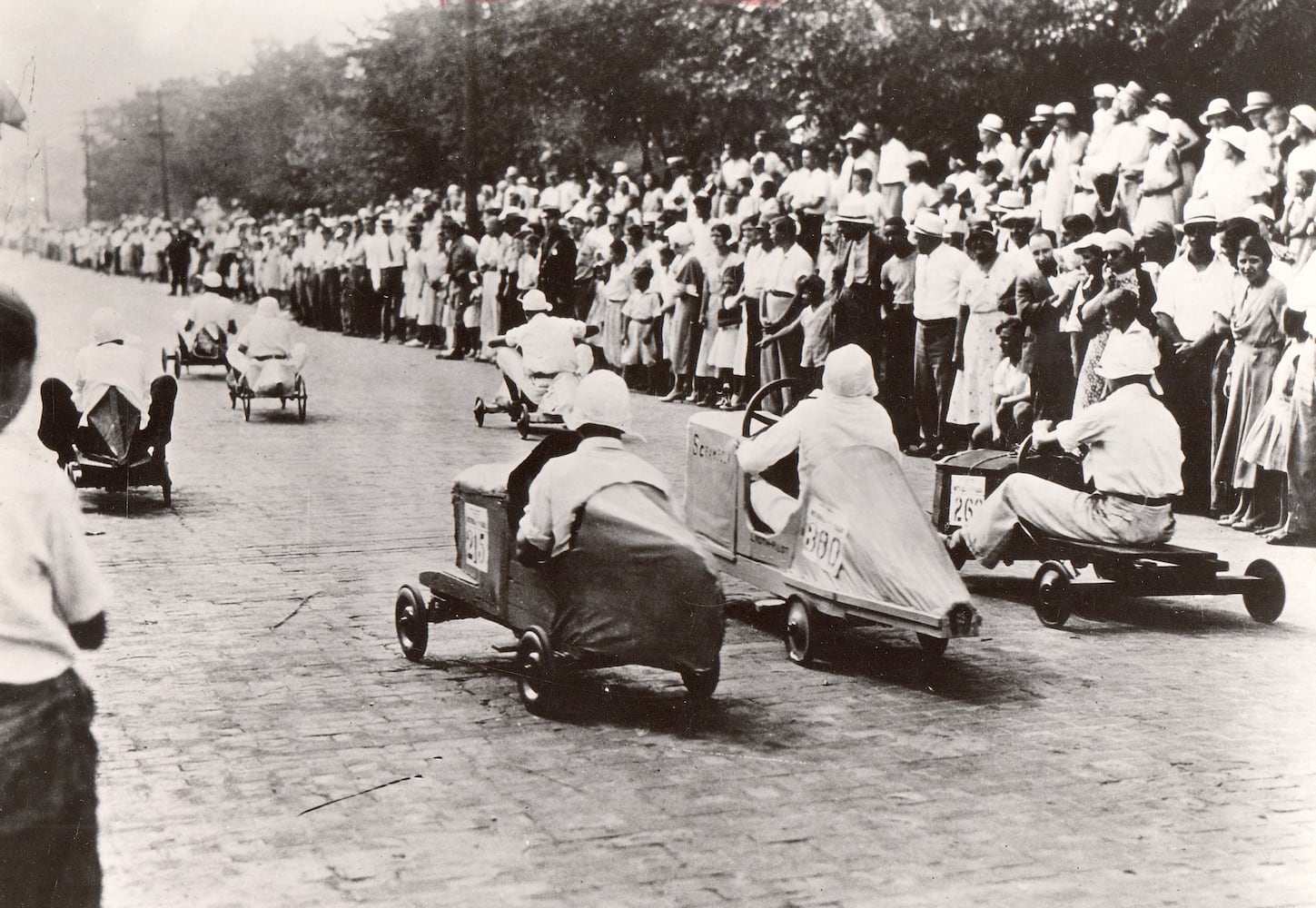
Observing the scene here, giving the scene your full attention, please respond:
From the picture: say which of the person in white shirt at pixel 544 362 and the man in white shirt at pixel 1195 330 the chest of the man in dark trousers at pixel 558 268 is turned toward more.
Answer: the person in white shirt

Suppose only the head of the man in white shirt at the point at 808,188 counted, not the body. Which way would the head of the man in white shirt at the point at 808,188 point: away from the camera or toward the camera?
toward the camera

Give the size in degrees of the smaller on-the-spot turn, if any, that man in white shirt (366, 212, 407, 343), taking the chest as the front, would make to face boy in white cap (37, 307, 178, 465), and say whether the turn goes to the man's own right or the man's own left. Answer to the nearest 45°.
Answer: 0° — they already face them

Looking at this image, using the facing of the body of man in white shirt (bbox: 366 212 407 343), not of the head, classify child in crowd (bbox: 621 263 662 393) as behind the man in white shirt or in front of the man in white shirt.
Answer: in front

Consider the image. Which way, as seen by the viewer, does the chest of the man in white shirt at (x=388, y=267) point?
toward the camera

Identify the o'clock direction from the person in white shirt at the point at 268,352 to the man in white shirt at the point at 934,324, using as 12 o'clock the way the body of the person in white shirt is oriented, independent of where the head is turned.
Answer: The man in white shirt is roughly at 4 o'clock from the person in white shirt.

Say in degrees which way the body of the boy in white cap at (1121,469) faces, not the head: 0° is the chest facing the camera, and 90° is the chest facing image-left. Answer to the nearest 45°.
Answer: approximately 135°

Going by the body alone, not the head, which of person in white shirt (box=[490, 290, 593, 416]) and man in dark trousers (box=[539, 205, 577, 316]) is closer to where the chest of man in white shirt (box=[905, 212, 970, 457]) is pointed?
the person in white shirt

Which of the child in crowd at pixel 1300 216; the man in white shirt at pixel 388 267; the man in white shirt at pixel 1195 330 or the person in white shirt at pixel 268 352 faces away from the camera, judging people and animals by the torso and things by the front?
the person in white shirt

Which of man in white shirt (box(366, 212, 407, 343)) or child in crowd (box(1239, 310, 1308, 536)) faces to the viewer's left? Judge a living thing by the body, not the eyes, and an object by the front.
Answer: the child in crowd

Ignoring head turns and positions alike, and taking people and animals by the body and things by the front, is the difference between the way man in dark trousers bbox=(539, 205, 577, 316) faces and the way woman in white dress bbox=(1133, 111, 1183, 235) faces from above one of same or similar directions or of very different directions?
same or similar directions

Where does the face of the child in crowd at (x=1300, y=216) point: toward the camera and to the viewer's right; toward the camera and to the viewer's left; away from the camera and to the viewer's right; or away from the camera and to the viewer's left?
toward the camera and to the viewer's left

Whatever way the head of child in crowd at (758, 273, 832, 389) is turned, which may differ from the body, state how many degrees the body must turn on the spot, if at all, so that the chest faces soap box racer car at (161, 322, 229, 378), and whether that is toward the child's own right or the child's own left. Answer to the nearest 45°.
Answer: approximately 90° to the child's own right

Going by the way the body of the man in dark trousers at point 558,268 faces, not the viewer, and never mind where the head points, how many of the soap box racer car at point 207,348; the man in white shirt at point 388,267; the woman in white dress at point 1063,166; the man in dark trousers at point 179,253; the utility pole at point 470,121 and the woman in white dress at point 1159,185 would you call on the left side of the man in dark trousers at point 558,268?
2

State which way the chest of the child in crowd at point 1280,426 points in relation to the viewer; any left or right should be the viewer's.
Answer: facing to the left of the viewer

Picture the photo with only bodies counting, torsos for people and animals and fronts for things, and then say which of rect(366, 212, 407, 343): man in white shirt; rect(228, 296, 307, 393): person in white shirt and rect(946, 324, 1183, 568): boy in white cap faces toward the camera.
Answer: the man in white shirt

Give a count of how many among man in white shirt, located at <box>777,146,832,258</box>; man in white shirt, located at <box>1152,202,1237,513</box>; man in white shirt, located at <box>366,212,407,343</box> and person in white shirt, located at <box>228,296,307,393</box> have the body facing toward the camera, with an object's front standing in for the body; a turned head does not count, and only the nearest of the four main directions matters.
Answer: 3

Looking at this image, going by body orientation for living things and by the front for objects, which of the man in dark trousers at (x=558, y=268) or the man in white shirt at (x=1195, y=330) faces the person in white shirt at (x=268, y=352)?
the man in dark trousers

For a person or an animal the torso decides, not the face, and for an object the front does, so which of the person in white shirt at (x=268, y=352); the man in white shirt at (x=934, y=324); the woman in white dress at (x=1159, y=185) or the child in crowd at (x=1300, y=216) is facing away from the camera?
the person in white shirt
